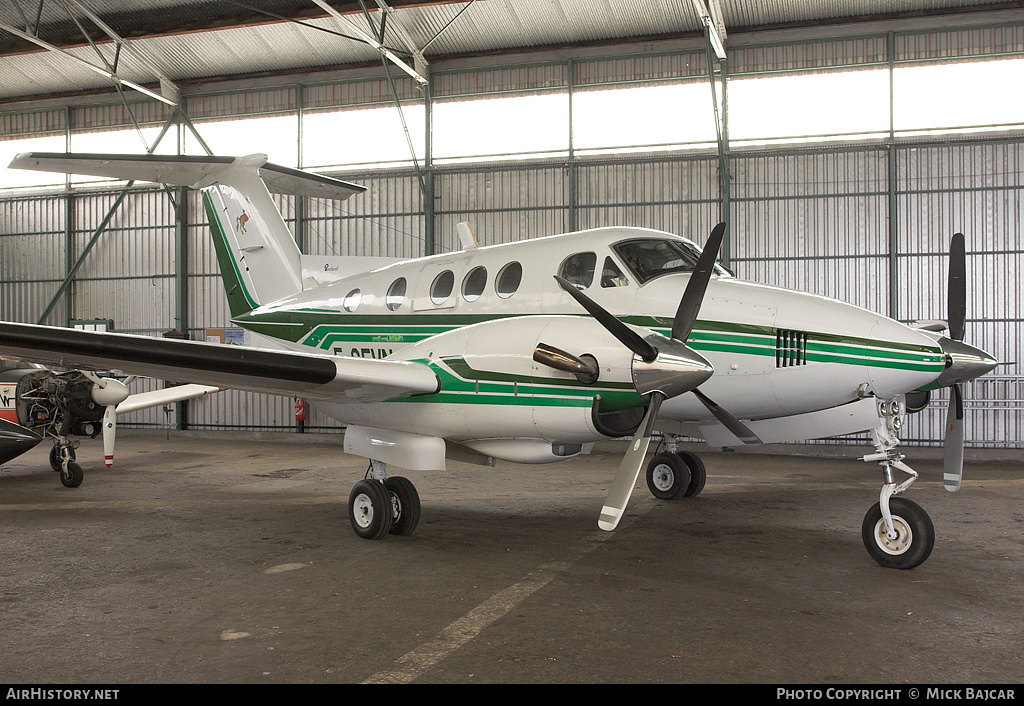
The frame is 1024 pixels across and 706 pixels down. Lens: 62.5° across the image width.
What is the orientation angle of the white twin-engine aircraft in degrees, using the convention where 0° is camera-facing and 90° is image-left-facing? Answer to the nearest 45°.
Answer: approximately 315°
